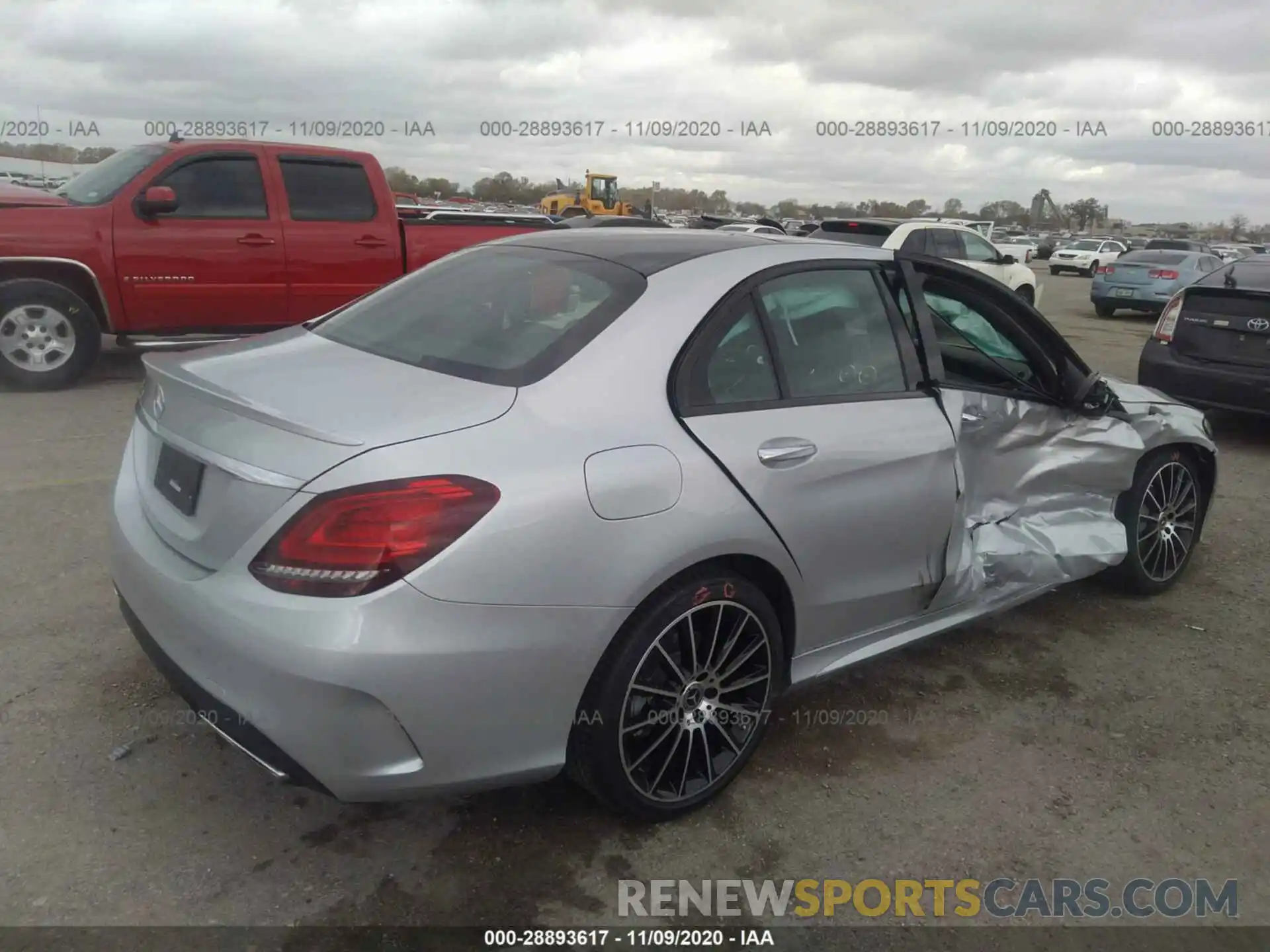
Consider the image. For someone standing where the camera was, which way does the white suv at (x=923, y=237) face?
facing away from the viewer and to the right of the viewer

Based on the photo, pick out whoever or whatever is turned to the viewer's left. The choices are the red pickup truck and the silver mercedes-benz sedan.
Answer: the red pickup truck

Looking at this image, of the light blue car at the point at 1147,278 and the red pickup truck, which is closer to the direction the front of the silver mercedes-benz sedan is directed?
the light blue car

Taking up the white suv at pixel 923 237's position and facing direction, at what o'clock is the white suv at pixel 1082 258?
The white suv at pixel 1082 258 is roughly at 11 o'clock from the white suv at pixel 923 237.

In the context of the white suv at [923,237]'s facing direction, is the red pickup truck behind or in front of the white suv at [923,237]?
behind

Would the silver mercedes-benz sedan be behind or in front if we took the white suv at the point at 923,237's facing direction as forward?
behind

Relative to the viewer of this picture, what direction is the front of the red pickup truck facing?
facing to the left of the viewer

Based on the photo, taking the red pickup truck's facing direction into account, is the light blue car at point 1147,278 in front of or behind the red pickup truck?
behind

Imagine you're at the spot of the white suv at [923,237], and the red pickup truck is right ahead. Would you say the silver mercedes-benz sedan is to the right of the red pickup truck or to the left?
left

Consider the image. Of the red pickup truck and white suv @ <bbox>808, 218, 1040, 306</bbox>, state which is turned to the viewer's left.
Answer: the red pickup truck

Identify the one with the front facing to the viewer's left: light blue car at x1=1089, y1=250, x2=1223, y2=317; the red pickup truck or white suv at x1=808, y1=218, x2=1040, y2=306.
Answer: the red pickup truck

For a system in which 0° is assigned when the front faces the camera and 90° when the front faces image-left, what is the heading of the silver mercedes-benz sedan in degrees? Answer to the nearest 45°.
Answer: approximately 225°

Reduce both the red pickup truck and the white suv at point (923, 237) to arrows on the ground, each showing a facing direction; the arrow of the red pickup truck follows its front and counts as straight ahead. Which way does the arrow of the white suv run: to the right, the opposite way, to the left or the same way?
the opposite way
